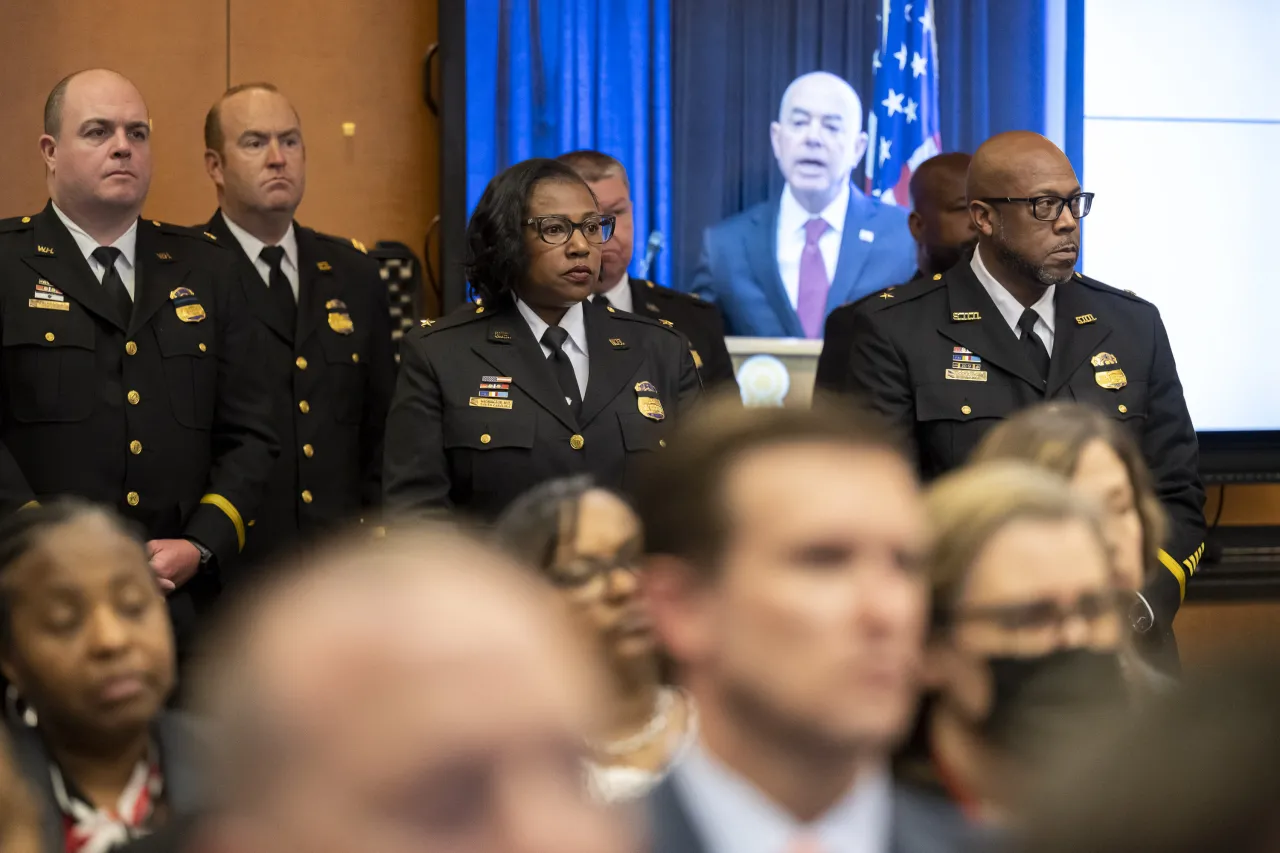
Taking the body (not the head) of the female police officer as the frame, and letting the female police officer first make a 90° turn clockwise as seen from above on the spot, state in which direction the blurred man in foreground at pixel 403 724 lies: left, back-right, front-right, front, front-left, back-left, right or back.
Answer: front-left

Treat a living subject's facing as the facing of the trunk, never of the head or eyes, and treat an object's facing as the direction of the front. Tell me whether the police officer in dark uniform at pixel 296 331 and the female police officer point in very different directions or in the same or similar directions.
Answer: same or similar directions

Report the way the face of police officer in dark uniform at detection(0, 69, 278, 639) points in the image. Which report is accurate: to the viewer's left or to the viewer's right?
to the viewer's right

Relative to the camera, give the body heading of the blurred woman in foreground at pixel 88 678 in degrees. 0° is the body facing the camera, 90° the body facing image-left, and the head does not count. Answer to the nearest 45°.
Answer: approximately 315°

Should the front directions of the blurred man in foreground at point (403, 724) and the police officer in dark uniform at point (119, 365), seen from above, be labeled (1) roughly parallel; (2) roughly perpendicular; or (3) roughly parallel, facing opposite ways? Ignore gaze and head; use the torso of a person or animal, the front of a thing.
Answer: roughly parallel

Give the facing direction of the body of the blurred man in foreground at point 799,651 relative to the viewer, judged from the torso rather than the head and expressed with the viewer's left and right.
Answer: facing the viewer and to the right of the viewer
